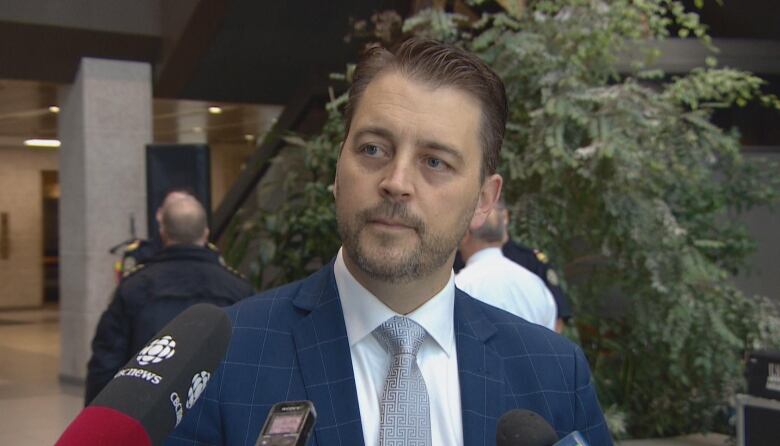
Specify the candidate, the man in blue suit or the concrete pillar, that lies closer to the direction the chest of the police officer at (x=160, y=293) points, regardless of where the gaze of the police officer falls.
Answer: the concrete pillar

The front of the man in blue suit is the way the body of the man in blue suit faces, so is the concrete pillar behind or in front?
behind

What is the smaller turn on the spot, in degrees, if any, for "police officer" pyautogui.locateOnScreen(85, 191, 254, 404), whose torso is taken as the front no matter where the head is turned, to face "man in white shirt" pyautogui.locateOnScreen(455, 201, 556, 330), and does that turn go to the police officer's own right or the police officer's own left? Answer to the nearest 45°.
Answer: approximately 90° to the police officer's own right

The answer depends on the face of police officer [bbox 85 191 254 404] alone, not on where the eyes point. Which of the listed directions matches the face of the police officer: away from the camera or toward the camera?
away from the camera

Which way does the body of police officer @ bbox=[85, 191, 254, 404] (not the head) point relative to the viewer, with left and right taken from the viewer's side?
facing away from the viewer

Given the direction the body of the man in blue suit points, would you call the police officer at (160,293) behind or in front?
behind

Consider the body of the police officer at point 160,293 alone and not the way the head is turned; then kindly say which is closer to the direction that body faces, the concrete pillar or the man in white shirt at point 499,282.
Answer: the concrete pillar

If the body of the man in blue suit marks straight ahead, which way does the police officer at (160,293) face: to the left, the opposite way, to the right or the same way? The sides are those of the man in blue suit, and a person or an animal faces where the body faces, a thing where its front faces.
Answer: the opposite way

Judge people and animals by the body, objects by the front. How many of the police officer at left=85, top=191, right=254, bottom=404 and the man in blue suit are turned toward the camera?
1

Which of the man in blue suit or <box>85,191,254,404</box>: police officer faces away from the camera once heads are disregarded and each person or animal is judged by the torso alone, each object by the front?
the police officer

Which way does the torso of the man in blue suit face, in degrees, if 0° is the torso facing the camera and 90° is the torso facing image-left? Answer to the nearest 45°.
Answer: approximately 0°
